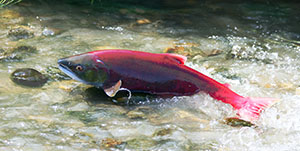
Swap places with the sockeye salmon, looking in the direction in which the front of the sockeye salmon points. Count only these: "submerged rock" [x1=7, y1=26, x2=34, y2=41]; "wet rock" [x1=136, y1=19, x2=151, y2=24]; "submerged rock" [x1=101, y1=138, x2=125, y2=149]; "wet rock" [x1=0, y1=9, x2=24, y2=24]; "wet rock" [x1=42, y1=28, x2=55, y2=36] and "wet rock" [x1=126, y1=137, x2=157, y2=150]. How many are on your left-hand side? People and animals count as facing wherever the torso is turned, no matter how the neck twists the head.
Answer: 2

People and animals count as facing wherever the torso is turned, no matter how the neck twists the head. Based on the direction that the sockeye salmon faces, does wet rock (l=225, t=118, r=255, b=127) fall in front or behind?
behind

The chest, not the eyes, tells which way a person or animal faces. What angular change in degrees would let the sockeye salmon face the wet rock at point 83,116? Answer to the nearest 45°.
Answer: approximately 45° to its left

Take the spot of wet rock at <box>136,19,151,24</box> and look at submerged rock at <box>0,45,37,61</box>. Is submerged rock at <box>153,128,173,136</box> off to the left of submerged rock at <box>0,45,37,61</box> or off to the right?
left

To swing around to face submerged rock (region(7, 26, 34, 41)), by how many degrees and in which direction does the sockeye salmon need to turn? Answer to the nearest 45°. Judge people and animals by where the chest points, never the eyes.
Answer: approximately 45° to its right

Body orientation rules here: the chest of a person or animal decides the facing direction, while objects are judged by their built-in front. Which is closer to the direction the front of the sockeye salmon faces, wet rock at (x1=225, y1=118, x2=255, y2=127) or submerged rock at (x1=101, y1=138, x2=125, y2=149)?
the submerged rock

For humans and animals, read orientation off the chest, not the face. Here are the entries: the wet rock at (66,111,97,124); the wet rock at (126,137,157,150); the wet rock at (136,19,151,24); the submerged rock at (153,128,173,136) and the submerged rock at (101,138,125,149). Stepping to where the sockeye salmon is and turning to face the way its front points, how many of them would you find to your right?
1

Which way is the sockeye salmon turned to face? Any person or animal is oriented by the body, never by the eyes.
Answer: to the viewer's left

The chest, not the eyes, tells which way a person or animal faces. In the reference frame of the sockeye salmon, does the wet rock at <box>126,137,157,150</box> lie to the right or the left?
on its left

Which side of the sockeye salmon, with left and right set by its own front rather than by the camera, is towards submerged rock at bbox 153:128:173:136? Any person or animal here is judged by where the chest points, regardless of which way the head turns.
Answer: left

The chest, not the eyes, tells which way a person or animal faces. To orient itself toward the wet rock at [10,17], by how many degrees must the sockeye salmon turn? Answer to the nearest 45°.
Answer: approximately 45° to its right

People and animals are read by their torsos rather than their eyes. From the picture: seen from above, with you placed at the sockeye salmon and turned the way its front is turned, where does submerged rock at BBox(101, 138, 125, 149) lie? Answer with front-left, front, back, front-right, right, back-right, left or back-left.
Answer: left

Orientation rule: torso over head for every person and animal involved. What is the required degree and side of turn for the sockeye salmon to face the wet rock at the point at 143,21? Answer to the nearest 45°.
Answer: approximately 90° to its right

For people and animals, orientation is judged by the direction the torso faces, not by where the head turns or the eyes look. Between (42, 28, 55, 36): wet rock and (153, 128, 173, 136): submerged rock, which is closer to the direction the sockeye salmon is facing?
the wet rock
